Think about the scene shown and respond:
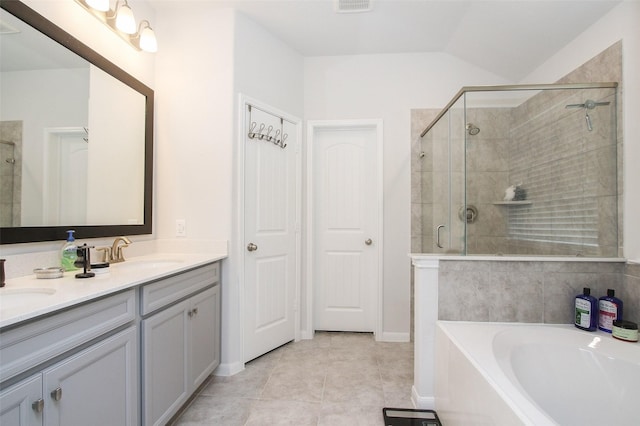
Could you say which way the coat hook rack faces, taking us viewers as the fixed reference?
facing the viewer and to the right of the viewer

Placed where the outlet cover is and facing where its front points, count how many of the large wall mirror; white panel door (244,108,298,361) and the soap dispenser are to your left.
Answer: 1

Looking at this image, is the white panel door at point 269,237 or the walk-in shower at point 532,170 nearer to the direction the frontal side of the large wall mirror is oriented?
the walk-in shower

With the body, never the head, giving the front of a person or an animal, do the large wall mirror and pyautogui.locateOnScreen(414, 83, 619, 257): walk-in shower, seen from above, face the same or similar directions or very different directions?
very different directions

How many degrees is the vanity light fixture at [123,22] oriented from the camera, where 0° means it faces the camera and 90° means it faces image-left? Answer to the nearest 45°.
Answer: approximately 315°

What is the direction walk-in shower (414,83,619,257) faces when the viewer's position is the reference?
facing the viewer and to the left of the viewer

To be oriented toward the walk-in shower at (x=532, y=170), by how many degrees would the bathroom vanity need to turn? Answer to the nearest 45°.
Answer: approximately 45° to its left
